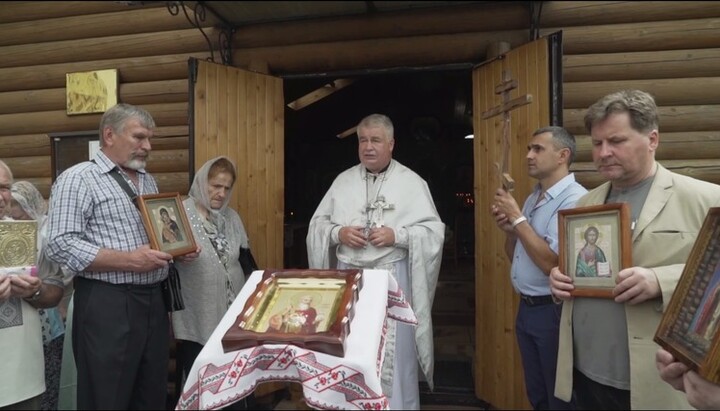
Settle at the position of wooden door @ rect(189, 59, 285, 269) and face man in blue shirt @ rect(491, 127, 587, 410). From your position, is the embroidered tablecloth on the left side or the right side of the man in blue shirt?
right

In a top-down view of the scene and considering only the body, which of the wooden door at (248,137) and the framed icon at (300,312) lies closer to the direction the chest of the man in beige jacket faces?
the framed icon

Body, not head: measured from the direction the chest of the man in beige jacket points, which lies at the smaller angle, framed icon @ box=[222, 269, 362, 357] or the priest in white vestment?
the framed icon

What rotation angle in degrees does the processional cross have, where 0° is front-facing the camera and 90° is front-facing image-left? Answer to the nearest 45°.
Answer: approximately 45°

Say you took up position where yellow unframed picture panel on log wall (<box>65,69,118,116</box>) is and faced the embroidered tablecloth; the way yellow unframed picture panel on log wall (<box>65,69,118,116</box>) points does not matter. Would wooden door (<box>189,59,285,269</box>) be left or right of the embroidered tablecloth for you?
left

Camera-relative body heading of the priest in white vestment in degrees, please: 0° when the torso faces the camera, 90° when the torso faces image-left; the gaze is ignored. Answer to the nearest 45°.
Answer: approximately 0°

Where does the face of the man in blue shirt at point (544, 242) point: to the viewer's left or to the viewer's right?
to the viewer's left

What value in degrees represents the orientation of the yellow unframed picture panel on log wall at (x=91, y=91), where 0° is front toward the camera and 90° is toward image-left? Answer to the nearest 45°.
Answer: approximately 0°

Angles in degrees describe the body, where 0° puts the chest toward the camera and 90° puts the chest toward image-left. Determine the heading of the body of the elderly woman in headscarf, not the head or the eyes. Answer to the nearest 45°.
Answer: approximately 315°

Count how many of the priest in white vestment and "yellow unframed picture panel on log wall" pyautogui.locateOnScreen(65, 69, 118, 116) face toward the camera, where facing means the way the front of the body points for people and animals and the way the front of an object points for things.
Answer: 2
